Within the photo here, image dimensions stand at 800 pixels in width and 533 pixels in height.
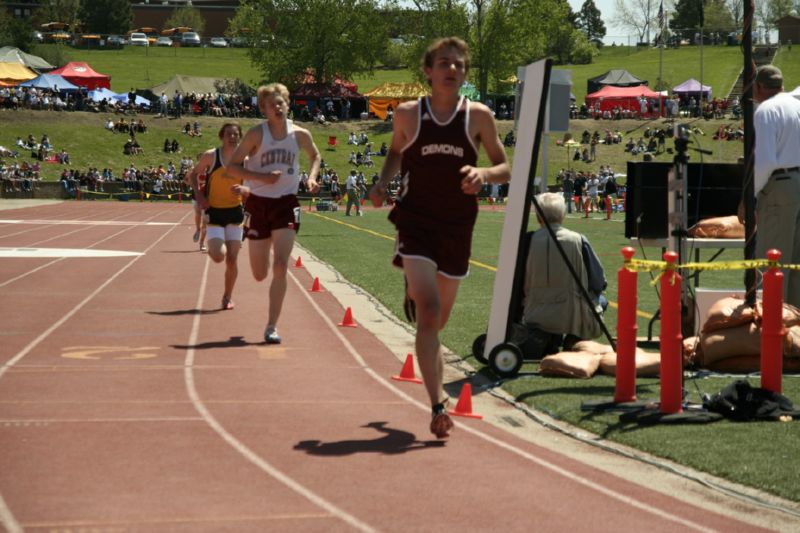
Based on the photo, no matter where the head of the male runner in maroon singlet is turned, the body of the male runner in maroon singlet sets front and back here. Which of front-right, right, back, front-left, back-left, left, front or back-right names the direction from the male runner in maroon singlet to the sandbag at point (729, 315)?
back-left

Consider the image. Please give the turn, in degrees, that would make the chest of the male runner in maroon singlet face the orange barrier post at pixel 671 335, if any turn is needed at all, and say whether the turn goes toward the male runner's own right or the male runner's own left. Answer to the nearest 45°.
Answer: approximately 90° to the male runner's own left

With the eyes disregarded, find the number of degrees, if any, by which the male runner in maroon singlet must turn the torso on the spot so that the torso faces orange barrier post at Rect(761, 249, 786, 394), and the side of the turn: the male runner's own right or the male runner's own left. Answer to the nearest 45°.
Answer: approximately 90° to the male runner's own left

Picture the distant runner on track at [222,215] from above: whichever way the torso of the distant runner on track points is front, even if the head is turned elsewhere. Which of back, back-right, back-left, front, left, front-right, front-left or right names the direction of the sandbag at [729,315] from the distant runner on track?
front-left

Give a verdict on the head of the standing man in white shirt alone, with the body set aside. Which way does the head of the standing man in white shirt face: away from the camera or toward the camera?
away from the camera

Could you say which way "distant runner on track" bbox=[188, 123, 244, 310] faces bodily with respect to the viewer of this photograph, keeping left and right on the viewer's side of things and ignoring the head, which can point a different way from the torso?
facing the viewer

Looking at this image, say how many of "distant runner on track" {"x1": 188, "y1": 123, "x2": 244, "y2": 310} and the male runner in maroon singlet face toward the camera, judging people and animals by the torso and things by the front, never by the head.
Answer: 2

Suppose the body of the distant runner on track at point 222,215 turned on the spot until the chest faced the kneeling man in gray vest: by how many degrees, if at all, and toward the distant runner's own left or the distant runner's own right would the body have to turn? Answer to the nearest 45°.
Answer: approximately 45° to the distant runner's own left

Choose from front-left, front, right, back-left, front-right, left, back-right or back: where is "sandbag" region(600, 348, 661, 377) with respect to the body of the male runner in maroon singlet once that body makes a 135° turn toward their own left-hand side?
front

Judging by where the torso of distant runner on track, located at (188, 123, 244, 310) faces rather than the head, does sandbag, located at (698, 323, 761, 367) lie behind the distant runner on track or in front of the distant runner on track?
in front

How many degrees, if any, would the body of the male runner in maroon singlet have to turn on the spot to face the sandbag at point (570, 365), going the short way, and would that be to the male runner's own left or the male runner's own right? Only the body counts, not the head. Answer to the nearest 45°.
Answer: approximately 135° to the male runner's own left
